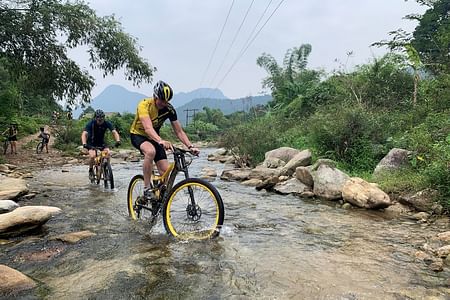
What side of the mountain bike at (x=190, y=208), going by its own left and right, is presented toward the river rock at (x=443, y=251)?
front

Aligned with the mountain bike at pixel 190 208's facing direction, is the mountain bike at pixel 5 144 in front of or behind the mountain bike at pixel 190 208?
behind

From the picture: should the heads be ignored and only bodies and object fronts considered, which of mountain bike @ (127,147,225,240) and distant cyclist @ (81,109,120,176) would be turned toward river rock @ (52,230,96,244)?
the distant cyclist

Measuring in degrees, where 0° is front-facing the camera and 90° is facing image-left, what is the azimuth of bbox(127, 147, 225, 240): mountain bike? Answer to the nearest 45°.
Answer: approximately 315°

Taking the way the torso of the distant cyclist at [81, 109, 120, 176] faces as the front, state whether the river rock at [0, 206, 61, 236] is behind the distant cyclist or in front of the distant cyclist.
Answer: in front

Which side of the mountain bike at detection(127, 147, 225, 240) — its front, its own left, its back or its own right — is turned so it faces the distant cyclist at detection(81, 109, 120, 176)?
back

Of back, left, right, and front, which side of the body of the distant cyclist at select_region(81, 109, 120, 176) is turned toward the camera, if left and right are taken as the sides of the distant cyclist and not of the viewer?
front

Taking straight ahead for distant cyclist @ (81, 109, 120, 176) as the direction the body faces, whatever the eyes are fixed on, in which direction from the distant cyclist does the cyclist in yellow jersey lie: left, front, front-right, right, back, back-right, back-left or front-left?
front

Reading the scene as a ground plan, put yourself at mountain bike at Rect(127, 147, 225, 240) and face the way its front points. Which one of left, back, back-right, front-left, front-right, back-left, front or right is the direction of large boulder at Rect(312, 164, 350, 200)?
left

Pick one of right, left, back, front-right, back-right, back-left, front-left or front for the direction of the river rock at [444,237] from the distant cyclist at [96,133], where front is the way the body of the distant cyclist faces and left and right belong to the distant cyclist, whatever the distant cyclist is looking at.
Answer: front-left

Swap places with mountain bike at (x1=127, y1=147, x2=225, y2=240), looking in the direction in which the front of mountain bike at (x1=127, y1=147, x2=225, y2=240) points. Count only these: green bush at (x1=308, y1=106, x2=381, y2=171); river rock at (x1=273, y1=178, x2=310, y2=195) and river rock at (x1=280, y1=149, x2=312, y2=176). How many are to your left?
3

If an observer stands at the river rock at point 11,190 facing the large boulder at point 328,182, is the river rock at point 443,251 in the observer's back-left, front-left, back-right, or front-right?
front-right

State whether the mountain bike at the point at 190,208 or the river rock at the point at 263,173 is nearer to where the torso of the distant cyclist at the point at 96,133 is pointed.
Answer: the mountain bike

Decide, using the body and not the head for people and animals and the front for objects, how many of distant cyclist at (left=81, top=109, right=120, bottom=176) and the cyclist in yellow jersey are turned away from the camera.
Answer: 0

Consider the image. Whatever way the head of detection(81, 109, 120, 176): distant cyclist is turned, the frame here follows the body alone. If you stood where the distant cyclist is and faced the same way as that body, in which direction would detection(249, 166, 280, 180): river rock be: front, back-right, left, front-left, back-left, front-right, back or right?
left

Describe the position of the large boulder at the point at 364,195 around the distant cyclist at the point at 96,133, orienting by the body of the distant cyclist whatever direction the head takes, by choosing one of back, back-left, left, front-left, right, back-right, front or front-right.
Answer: front-left

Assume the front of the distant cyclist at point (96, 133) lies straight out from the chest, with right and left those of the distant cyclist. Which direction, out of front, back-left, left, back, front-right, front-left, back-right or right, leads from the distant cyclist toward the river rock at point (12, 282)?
front

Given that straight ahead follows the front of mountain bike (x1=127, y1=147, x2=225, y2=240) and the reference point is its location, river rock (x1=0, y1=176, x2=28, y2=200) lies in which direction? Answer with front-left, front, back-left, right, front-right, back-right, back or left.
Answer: back

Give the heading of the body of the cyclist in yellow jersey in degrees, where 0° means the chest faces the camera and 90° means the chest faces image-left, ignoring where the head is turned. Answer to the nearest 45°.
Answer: approximately 315°

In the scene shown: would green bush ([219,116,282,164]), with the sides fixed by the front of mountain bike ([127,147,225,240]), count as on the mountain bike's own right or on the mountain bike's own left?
on the mountain bike's own left
